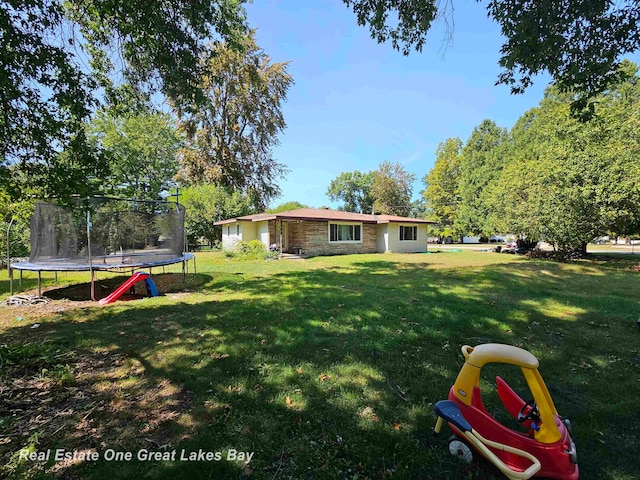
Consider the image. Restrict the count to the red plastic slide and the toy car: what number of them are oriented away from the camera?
0

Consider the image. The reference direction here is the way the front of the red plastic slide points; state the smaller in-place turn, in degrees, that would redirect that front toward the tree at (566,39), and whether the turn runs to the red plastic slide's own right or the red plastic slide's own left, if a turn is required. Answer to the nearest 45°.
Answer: approximately 90° to the red plastic slide's own left

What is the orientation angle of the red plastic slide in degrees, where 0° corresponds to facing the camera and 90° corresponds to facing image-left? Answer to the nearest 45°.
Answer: approximately 45°

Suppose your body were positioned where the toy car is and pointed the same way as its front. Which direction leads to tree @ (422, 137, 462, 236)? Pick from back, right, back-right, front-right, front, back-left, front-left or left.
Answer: back-left

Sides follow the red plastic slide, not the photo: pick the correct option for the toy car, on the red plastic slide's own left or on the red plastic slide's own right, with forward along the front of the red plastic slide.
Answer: on the red plastic slide's own left

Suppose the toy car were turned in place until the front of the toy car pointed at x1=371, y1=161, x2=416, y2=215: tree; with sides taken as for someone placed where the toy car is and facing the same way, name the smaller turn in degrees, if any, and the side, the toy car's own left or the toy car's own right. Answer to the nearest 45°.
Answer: approximately 135° to the toy car's own left
